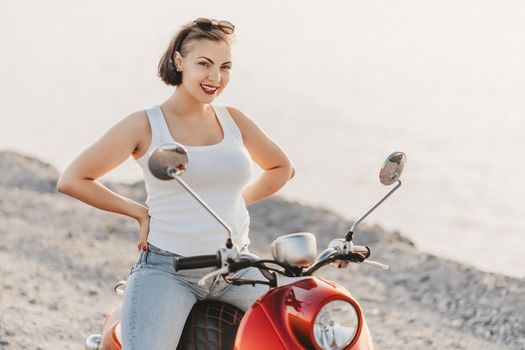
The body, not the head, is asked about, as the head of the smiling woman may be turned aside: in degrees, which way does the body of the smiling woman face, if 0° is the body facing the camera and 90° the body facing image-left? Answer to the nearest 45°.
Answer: approximately 315°

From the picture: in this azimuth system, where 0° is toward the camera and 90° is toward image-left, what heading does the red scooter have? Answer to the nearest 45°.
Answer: approximately 315°
